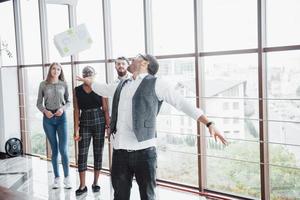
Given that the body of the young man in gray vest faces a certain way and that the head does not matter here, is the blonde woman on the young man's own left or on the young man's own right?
on the young man's own right

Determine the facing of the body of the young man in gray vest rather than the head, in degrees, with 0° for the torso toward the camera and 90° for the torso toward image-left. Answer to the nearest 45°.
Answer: approximately 45°
